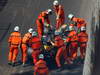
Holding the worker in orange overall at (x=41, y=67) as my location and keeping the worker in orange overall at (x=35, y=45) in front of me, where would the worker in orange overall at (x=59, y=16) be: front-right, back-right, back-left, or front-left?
front-right

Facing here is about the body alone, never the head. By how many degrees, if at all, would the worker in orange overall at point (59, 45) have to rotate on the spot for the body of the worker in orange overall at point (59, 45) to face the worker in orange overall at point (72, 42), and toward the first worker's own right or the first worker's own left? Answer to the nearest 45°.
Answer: approximately 90° to the first worker's own right

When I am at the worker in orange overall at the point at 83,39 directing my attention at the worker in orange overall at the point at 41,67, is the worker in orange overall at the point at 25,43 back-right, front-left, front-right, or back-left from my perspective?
front-right

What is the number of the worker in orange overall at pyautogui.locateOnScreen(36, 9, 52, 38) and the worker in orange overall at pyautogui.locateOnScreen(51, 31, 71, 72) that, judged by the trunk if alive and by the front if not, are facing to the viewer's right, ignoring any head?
1
